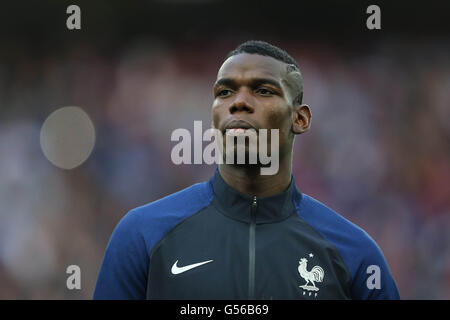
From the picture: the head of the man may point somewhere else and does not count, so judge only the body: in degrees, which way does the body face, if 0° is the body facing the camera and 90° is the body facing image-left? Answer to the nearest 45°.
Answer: approximately 0°
